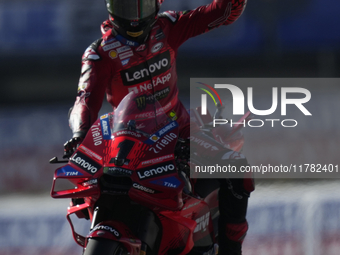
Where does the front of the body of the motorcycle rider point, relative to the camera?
toward the camera

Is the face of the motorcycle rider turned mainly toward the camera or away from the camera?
toward the camera
